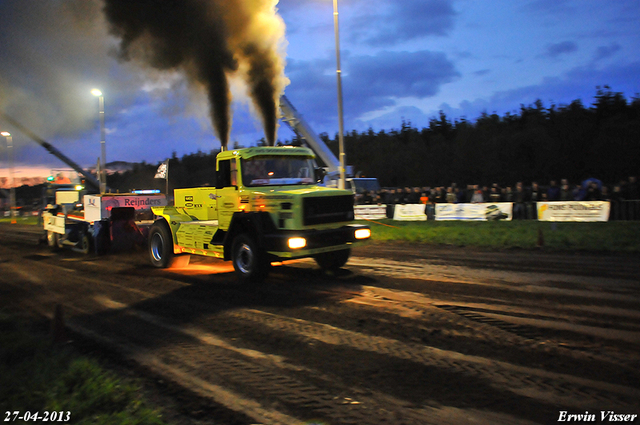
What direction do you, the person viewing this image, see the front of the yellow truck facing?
facing the viewer and to the right of the viewer

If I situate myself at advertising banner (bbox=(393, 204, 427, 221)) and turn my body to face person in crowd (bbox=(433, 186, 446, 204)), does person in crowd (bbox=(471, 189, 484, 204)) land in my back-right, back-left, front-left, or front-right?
front-right

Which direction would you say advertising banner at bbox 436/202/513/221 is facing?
toward the camera

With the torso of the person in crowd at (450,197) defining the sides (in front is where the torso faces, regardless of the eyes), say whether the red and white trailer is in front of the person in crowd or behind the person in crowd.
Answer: in front

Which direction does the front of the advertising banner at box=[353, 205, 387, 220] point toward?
toward the camera

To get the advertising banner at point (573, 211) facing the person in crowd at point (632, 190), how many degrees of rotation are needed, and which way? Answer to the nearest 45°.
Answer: approximately 90° to its left

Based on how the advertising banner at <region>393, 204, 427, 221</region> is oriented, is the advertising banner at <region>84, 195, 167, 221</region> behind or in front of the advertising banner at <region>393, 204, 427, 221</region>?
in front

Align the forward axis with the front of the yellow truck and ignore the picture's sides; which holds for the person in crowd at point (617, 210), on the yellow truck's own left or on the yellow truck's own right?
on the yellow truck's own left

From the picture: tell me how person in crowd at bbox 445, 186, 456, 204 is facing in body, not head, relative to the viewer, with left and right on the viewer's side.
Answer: facing the viewer

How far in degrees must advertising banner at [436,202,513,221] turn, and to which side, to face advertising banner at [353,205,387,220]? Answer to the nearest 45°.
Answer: approximately 135° to its right

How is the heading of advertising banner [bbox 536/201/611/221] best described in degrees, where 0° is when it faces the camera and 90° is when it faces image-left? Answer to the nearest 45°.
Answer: approximately 0°

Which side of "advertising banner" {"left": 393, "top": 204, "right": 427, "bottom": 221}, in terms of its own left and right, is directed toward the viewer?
front

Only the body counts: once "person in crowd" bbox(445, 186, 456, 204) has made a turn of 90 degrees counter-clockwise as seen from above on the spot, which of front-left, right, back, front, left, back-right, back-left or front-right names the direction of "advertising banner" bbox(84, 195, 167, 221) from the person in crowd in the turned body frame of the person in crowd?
back-right

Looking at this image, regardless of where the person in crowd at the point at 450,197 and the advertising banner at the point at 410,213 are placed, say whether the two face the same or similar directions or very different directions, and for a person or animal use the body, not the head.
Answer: same or similar directions

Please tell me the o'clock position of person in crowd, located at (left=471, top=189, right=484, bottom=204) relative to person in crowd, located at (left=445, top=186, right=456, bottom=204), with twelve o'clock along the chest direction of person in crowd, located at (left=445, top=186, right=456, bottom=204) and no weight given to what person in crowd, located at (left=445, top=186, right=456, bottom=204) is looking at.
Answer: person in crowd, located at (left=471, top=189, right=484, bottom=204) is roughly at 10 o'clock from person in crowd, located at (left=445, top=186, right=456, bottom=204).
